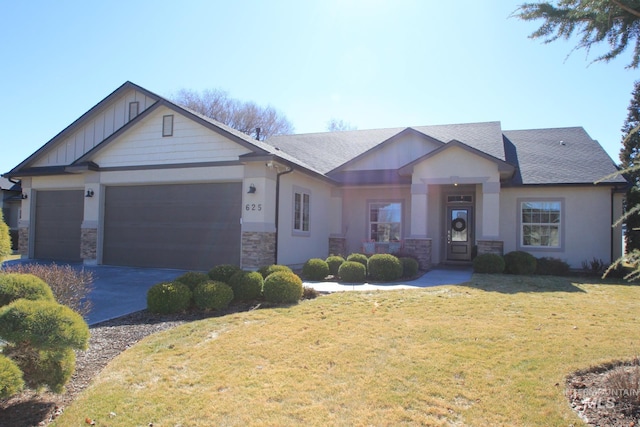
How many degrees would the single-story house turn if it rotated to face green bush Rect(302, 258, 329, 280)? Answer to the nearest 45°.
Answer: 0° — it already faces it

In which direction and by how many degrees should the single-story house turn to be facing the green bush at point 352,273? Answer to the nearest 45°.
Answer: approximately 45° to its left

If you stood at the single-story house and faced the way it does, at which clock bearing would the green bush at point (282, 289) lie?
The green bush is roughly at 12 o'clock from the single-story house.

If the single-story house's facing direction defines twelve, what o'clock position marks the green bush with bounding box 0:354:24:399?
The green bush is roughly at 12 o'clock from the single-story house.

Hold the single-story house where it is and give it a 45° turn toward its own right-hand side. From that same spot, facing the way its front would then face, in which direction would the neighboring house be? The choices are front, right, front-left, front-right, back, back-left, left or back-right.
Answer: right

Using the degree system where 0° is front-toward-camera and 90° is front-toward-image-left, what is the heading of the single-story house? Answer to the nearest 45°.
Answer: approximately 0°

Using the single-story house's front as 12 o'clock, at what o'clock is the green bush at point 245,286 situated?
The green bush is roughly at 12 o'clock from the single-story house.

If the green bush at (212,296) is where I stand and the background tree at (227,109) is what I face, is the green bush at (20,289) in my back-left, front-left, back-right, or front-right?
back-left

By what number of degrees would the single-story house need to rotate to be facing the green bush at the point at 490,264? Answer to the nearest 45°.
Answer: approximately 90° to its left
